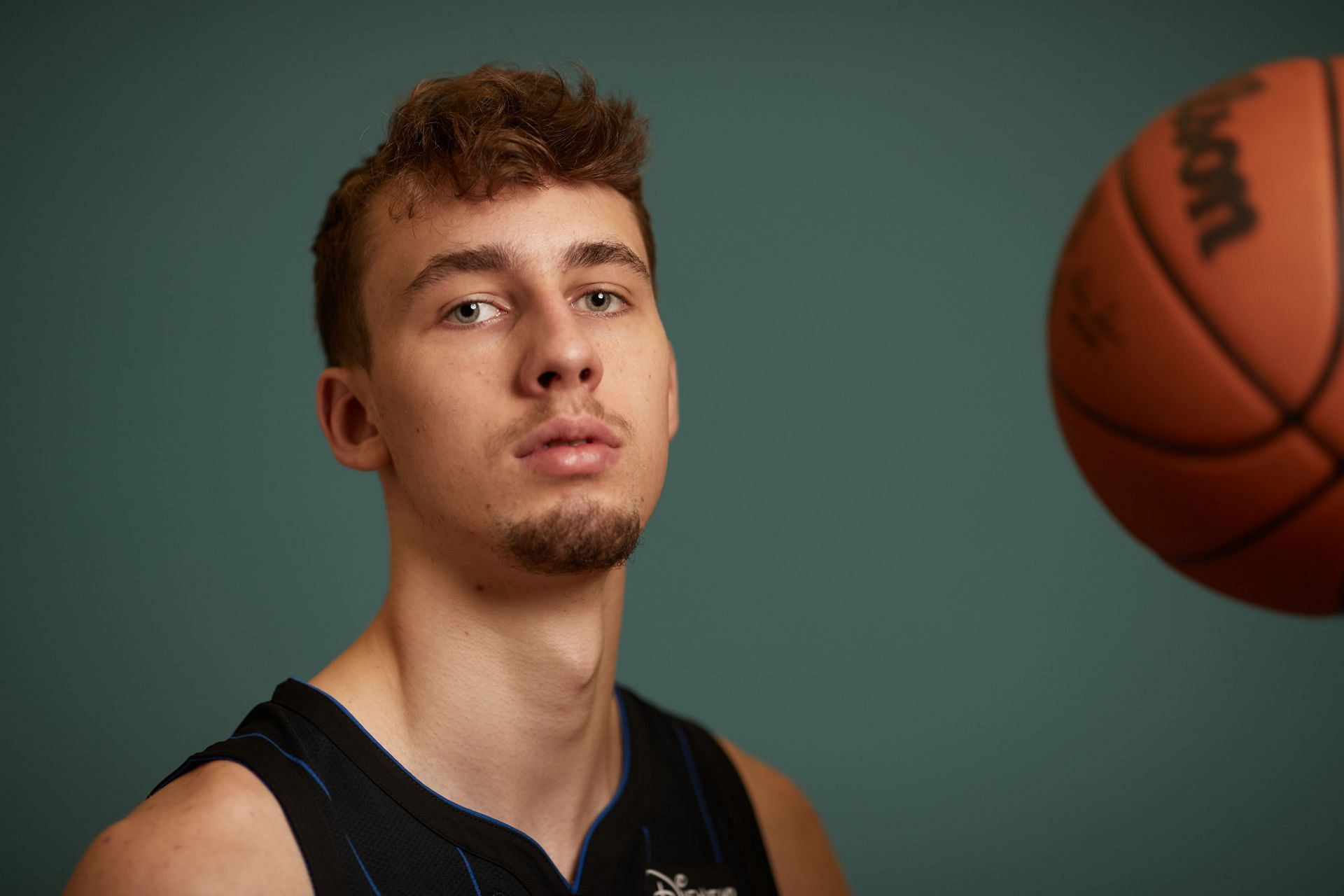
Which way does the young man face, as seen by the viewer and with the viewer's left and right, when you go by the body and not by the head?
facing the viewer and to the right of the viewer

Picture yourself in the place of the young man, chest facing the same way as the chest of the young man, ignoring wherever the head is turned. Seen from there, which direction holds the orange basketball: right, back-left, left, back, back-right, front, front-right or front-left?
front
